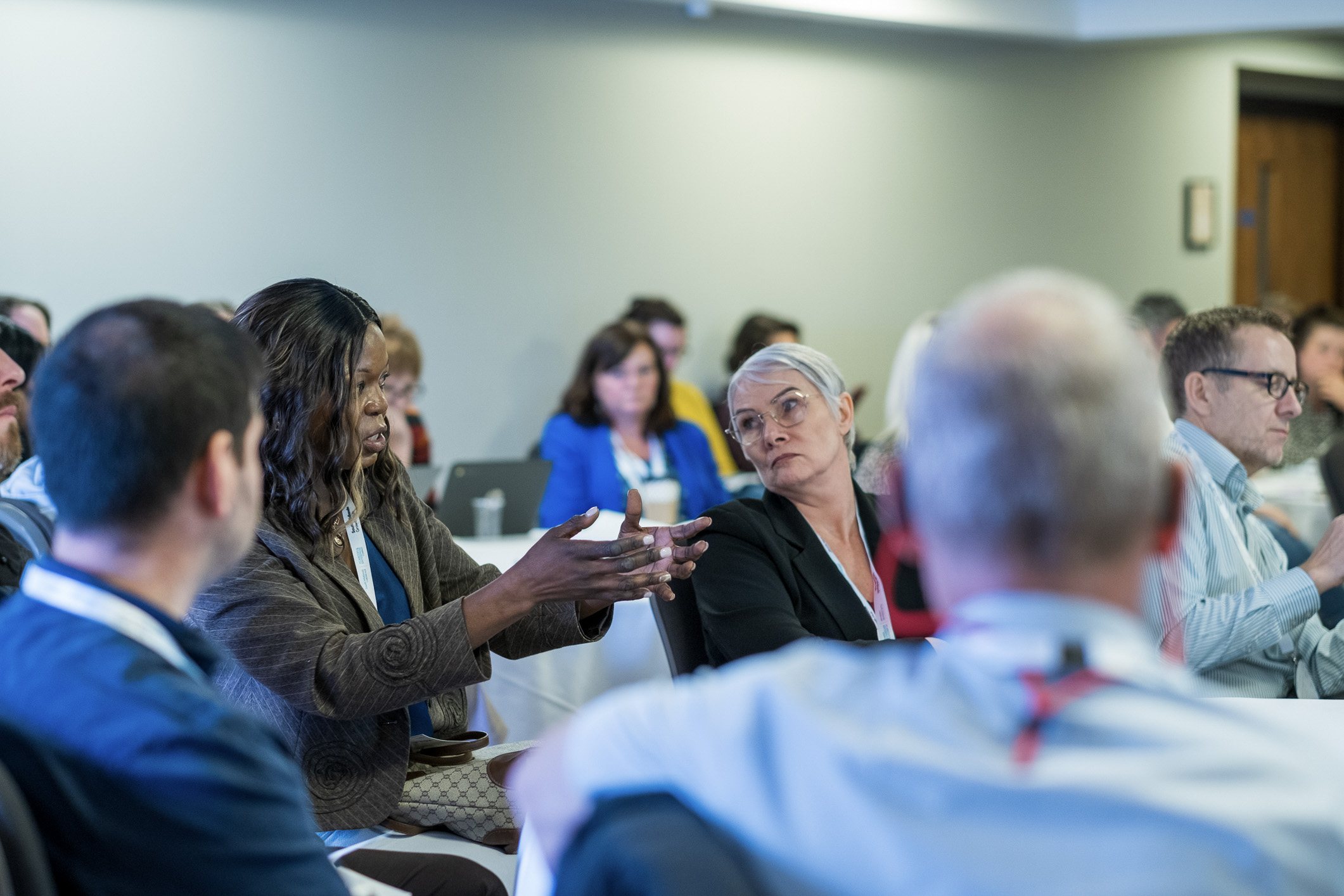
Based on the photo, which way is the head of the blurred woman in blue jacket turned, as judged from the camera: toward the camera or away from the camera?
toward the camera

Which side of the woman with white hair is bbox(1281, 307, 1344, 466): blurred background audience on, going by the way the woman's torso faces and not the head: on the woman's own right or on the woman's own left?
on the woman's own left

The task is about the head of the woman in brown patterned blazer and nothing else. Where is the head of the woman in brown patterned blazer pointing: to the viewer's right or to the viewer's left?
to the viewer's right

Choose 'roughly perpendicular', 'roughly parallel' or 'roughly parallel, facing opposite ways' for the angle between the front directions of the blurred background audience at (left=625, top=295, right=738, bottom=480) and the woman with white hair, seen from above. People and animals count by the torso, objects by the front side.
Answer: roughly parallel

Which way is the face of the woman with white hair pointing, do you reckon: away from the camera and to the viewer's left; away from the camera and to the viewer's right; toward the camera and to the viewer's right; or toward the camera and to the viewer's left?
toward the camera and to the viewer's left

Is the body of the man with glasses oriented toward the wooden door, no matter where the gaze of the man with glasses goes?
no

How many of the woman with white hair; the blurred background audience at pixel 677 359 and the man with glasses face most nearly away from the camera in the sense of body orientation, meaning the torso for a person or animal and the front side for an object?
0

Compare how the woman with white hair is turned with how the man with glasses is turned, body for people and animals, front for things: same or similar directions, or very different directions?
same or similar directions

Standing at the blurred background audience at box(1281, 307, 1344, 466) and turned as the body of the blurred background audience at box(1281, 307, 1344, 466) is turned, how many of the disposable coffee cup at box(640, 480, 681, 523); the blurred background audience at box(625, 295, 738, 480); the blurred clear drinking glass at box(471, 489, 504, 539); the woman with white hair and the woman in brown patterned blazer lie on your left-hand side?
0

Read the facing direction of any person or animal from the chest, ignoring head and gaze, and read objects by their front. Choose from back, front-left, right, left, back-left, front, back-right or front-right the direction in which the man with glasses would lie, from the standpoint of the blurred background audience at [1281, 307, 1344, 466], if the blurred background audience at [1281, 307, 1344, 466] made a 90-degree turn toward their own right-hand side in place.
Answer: front-left

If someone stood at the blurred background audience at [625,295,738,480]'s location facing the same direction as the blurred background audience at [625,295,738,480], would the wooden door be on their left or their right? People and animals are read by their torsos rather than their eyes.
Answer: on their left

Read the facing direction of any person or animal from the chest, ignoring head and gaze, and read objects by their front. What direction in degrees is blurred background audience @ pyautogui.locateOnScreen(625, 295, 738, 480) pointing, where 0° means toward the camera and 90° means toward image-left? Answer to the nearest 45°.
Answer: approximately 315°

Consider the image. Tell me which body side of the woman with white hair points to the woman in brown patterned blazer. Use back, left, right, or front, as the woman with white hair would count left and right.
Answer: right

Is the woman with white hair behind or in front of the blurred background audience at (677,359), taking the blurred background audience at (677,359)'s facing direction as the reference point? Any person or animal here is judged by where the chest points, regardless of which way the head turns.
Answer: in front

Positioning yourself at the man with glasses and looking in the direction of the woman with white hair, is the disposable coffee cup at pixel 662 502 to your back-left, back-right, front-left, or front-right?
front-right
